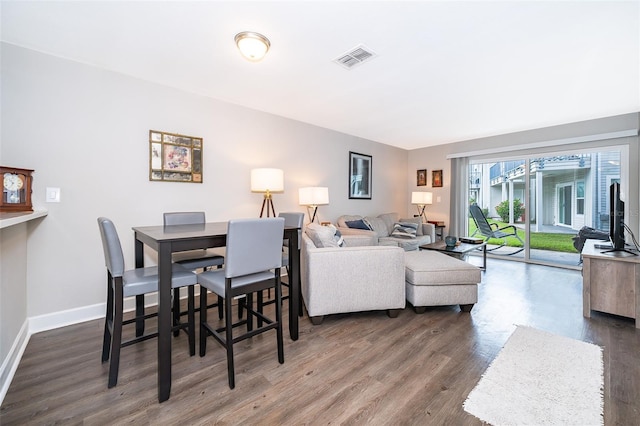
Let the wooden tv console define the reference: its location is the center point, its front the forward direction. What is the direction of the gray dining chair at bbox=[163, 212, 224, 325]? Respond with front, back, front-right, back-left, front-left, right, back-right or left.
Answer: front-left

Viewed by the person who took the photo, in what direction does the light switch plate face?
facing the viewer

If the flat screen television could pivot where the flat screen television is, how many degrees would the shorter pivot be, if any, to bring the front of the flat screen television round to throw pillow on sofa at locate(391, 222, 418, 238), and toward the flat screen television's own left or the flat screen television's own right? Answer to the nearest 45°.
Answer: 0° — it already faces it

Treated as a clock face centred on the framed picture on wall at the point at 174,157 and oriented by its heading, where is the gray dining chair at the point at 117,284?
The gray dining chair is roughly at 2 o'clock from the framed picture on wall.

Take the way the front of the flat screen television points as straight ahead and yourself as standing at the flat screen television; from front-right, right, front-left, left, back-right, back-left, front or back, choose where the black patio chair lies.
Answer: front-right

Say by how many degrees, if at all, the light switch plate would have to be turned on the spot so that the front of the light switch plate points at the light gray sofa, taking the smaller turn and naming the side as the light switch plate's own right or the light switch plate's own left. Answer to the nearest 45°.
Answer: approximately 45° to the light switch plate's own left

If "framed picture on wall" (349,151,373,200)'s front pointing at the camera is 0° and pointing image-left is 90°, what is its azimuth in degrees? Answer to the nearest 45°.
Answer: approximately 315°

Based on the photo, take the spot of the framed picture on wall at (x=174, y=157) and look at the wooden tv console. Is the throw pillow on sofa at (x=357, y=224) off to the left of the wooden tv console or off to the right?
left

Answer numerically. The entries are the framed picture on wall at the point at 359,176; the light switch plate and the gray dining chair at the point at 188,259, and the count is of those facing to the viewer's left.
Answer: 0

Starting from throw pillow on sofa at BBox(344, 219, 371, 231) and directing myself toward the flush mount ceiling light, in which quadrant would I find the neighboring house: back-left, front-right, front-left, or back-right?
back-left

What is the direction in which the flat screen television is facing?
to the viewer's left

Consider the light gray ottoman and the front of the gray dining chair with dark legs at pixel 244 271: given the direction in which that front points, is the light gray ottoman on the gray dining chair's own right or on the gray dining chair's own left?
on the gray dining chair's own right

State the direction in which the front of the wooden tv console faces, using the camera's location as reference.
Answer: facing to the left of the viewer
